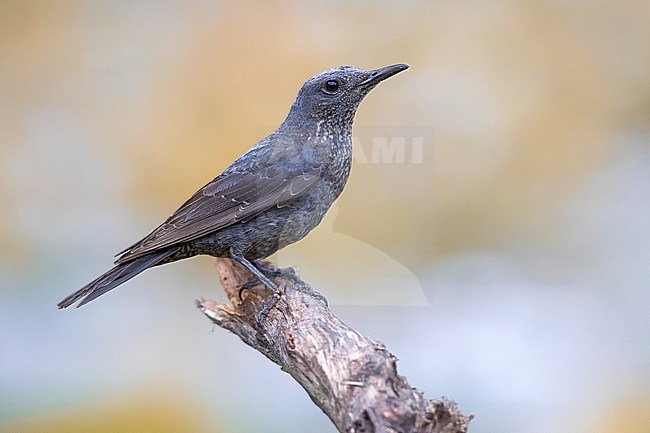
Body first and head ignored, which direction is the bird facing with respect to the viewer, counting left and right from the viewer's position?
facing to the right of the viewer
